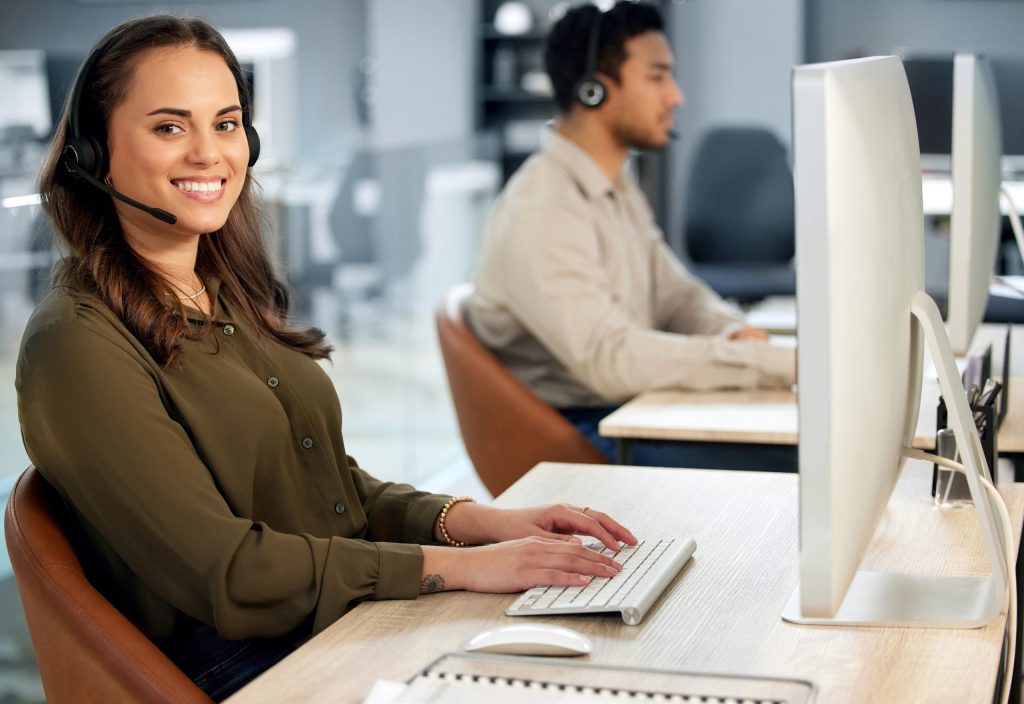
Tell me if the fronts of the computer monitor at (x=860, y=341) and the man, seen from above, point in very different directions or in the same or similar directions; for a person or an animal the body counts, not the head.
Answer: very different directions

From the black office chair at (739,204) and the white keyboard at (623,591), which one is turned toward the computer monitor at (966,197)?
the black office chair

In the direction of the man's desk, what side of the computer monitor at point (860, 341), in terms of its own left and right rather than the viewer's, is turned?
right

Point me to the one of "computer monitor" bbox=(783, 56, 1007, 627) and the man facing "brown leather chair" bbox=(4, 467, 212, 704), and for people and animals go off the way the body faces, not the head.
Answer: the computer monitor

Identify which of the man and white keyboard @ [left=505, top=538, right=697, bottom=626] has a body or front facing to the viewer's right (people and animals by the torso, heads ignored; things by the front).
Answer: the man

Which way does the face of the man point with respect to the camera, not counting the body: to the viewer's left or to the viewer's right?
to the viewer's right

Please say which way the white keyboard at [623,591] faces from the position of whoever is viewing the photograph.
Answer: facing to the left of the viewer

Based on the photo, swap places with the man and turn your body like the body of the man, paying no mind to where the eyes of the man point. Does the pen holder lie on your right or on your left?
on your right

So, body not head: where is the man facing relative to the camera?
to the viewer's right

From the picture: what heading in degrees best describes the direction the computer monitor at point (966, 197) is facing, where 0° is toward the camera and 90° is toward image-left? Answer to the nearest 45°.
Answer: approximately 90°
